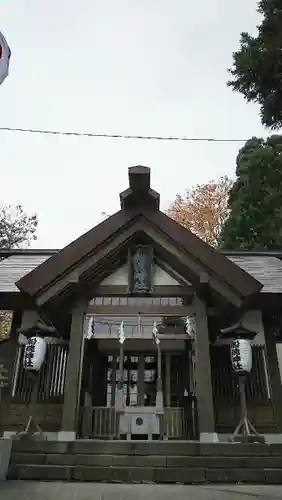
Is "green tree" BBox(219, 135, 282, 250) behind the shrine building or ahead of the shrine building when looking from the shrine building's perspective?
behind

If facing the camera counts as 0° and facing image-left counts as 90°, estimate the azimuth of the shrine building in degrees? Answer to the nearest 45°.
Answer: approximately 0°

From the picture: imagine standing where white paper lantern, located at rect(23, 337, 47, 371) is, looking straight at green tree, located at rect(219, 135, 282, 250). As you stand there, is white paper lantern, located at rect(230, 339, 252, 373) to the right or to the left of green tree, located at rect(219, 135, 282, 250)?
right
